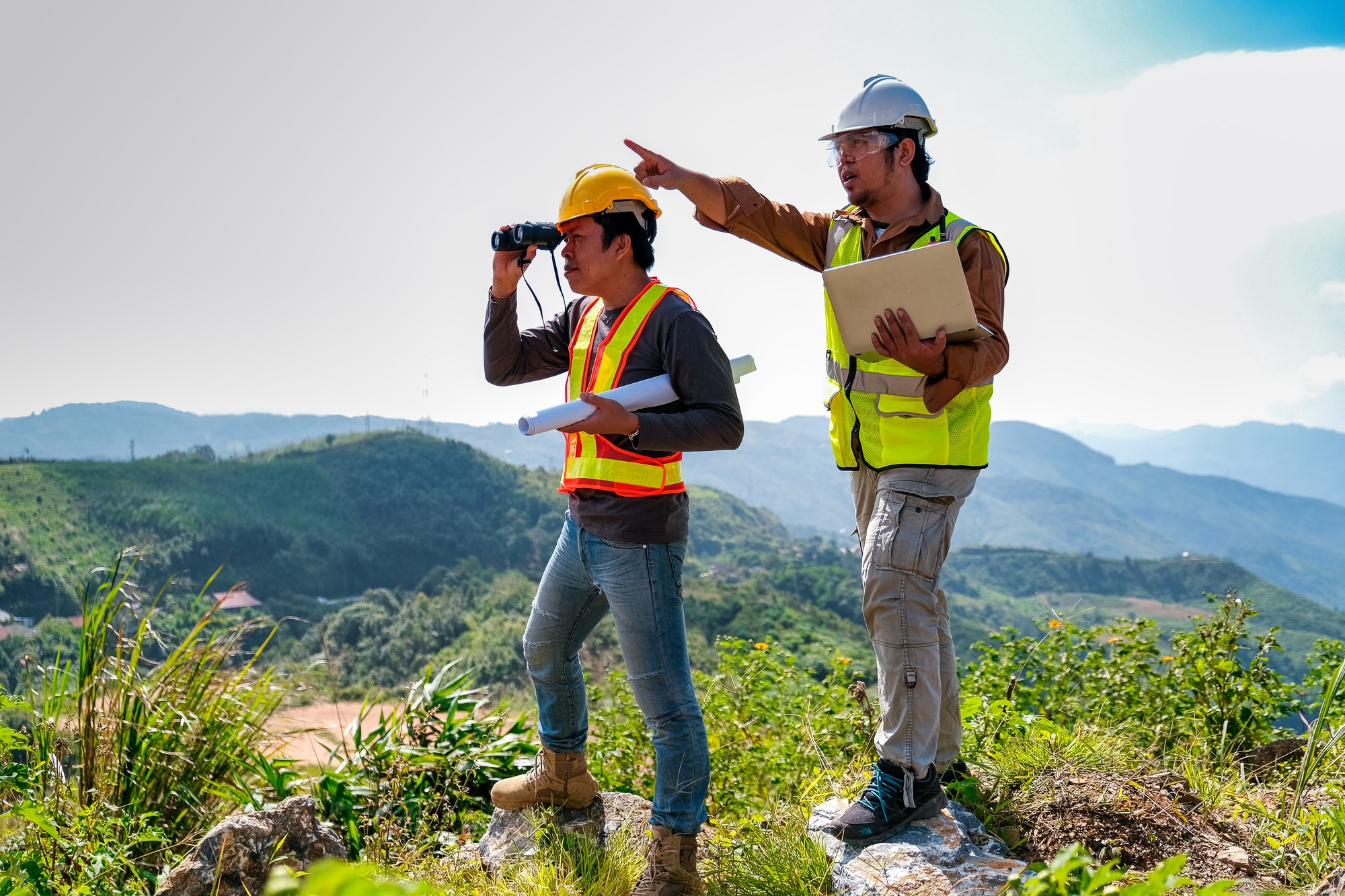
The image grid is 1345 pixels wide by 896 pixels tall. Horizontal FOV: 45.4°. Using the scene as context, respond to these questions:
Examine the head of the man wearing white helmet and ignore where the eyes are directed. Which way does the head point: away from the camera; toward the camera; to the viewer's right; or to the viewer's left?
to the viewer's left

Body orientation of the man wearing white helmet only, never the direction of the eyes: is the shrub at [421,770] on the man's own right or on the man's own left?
on the man's own right

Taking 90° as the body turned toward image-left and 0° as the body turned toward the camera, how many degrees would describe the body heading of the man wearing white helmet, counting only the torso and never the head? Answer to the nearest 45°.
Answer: approximately 45°

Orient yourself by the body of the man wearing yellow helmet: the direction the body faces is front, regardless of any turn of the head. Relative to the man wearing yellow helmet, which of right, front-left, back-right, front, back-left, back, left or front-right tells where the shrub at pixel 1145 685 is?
back

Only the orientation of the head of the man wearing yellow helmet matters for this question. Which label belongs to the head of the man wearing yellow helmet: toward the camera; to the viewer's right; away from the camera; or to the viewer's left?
to the viewer's left

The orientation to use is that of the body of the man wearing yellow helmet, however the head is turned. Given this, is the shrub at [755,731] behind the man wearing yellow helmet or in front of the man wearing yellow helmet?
behind
